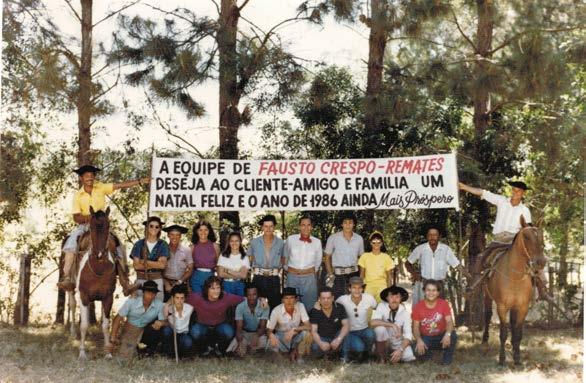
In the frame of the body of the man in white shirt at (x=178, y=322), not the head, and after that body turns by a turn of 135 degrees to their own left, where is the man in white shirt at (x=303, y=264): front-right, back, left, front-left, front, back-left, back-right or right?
front-right

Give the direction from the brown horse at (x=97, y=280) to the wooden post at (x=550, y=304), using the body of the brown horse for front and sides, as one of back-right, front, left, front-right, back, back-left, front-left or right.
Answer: left

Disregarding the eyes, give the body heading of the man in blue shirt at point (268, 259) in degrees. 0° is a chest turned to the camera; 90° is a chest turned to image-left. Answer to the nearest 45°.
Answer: approximately 0°

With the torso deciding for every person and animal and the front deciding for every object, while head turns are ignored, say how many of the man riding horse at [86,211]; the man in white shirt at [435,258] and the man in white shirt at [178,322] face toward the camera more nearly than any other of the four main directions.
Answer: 3

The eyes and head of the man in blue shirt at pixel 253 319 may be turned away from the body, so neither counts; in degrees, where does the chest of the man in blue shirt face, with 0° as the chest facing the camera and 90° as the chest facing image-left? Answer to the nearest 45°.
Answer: approximately 0°

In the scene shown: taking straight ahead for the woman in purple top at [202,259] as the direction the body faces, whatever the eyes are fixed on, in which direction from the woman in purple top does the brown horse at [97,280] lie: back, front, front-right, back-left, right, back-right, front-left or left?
right

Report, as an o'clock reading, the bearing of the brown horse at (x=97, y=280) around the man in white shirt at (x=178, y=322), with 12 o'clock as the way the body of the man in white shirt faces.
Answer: The brown horse is roughly at 4 o'clock from the man in white shirt.

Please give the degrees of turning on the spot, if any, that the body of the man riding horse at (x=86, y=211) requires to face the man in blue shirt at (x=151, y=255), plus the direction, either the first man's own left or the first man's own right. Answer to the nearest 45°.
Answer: approximately 90° to the first man's own left

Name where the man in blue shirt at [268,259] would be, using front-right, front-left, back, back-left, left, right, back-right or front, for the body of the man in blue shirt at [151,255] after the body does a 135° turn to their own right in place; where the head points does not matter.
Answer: back-right

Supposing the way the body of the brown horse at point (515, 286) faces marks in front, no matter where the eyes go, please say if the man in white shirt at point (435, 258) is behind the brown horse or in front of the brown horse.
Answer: behind

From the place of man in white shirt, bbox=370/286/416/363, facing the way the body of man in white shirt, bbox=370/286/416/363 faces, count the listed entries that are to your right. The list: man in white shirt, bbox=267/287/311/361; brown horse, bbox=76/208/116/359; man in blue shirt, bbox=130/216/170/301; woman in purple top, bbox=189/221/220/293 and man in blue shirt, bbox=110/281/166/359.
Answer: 5
